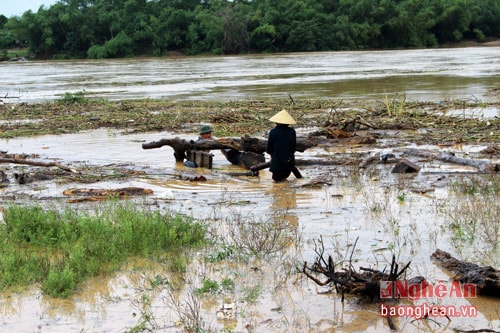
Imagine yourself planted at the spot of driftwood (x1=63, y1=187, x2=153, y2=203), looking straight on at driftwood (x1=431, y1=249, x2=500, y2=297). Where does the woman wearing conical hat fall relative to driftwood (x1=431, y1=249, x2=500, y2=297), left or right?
left

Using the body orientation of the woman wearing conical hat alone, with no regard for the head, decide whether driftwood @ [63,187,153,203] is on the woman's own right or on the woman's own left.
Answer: on the woman's own left

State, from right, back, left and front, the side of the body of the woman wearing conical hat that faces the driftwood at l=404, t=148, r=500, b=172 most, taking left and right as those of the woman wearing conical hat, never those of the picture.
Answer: right

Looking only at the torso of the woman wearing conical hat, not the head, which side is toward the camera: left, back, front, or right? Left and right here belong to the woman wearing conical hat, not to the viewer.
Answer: back

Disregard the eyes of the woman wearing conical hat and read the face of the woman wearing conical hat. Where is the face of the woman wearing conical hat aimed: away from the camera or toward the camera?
away from the camera

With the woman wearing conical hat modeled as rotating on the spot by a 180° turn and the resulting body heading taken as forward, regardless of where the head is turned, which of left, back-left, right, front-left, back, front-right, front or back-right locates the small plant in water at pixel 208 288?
front

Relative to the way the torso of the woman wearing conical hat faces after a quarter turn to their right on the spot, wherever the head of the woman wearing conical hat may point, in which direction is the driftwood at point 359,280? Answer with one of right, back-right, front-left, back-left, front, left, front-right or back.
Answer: right
